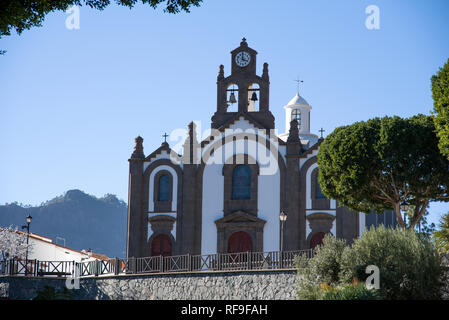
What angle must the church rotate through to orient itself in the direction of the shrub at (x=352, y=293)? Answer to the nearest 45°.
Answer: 0° — it already faces it

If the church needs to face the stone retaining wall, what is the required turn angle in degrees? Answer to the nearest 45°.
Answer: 0° — it already faces it

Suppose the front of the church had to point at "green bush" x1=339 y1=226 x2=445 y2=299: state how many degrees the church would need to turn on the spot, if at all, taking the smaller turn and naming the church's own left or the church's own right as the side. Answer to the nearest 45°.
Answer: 0° — it already faces it

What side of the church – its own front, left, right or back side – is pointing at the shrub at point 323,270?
front

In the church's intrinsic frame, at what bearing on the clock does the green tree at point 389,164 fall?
The green tree is roughly at 11 o'clock from the church.

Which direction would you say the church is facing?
toward the camera

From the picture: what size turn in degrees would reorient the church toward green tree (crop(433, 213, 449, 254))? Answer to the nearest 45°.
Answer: approximately 45° to its left
